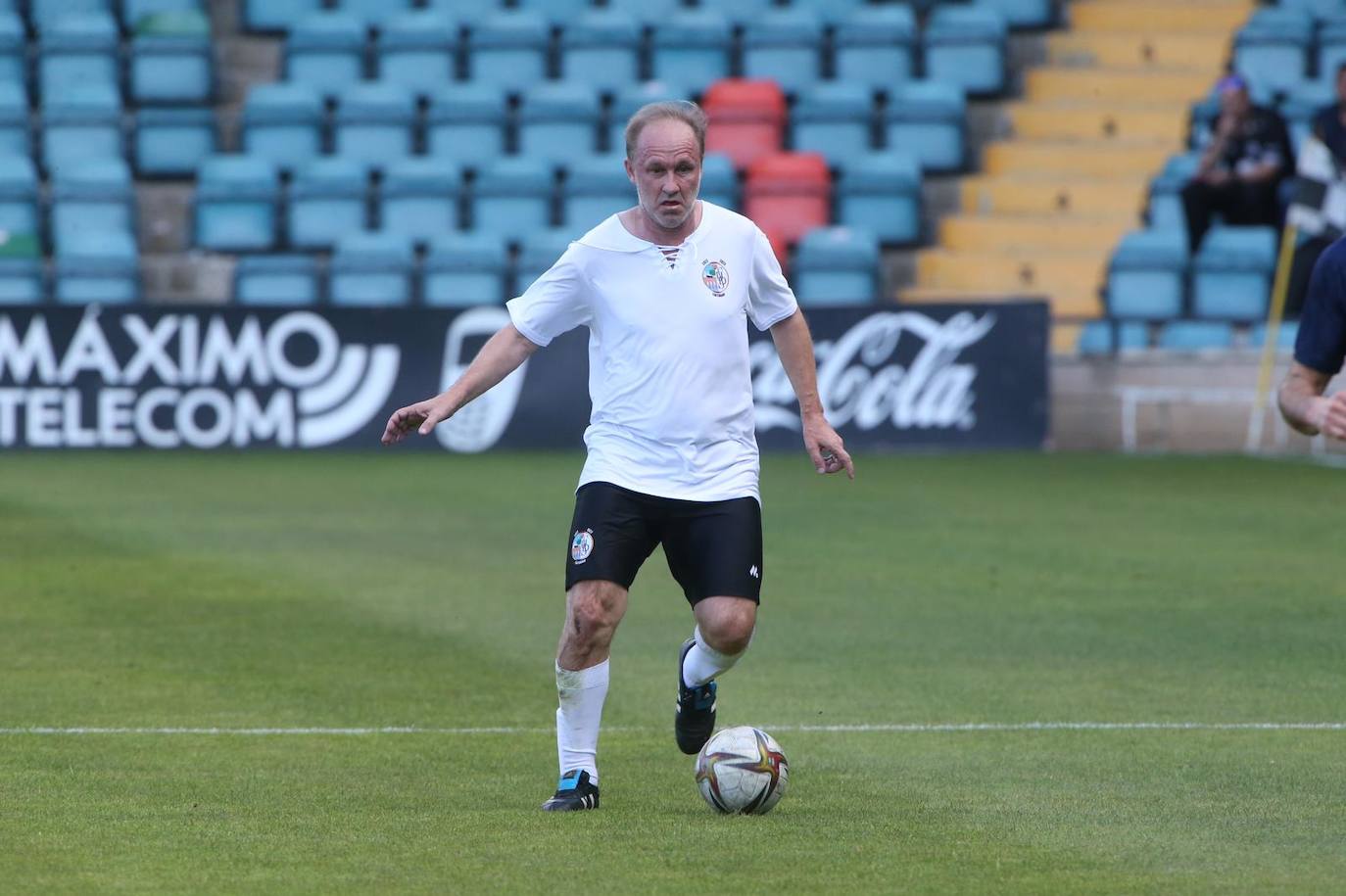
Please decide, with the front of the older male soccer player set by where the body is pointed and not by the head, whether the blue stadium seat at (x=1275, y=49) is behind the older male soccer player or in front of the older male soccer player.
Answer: behind

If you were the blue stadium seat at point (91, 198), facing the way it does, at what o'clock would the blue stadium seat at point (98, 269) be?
the blue stadium seat at point (98, 269) is roughly at 12 o'clock from the blue stadium seat at point (91, 198).

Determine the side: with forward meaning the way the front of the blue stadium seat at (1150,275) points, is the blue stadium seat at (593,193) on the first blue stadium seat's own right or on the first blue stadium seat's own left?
on the first blue stadium seat's own right
